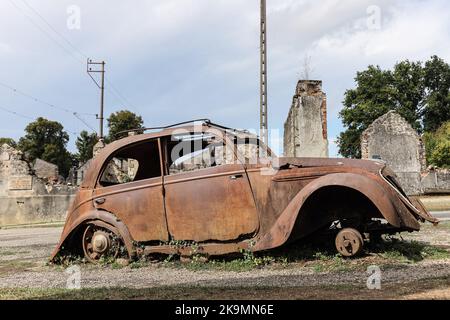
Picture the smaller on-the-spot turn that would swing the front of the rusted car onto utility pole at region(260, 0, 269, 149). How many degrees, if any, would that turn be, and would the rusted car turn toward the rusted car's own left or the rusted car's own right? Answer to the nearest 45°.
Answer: approximately 90° to the rusted car's own left

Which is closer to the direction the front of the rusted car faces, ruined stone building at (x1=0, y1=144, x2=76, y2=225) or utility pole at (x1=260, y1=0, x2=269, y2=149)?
the utility pole

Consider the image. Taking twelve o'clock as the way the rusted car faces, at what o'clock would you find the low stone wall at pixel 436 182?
The low stone wall is roughly at 10 o'clock from the rusted car.

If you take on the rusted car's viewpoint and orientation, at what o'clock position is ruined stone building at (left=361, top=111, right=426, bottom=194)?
The ruined stone building is roughly at 10 o'clock from the rusted car.

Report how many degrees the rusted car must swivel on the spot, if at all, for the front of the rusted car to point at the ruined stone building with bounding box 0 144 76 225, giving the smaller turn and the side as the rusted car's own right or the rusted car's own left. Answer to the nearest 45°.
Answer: approximately 135° to the rusted car's own left

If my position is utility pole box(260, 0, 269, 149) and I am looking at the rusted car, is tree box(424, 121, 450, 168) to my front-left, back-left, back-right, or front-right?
back-left

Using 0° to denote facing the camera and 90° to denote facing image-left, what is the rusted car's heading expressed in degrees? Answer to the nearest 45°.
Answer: approximately 270°

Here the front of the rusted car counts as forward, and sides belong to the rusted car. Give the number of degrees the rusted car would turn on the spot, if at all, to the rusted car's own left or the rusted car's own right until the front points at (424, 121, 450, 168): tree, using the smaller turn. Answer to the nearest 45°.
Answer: approximately 45° to the rusted car's own left

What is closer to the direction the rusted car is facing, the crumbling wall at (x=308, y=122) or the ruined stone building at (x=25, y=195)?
the crumbling wall

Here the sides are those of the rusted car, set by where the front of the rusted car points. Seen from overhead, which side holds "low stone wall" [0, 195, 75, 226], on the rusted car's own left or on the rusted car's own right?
on the rusted car's own left

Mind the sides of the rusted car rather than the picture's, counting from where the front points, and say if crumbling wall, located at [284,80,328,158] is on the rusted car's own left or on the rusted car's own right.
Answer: on the rusted car's own left
